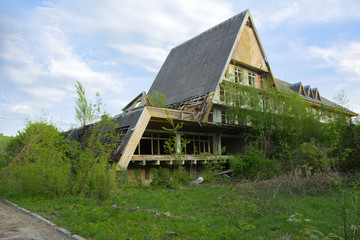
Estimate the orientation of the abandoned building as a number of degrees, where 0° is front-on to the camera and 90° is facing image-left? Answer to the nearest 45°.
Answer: approximately 315°

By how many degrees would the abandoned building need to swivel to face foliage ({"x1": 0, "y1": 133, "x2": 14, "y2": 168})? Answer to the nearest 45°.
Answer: approximately 135° to its right
